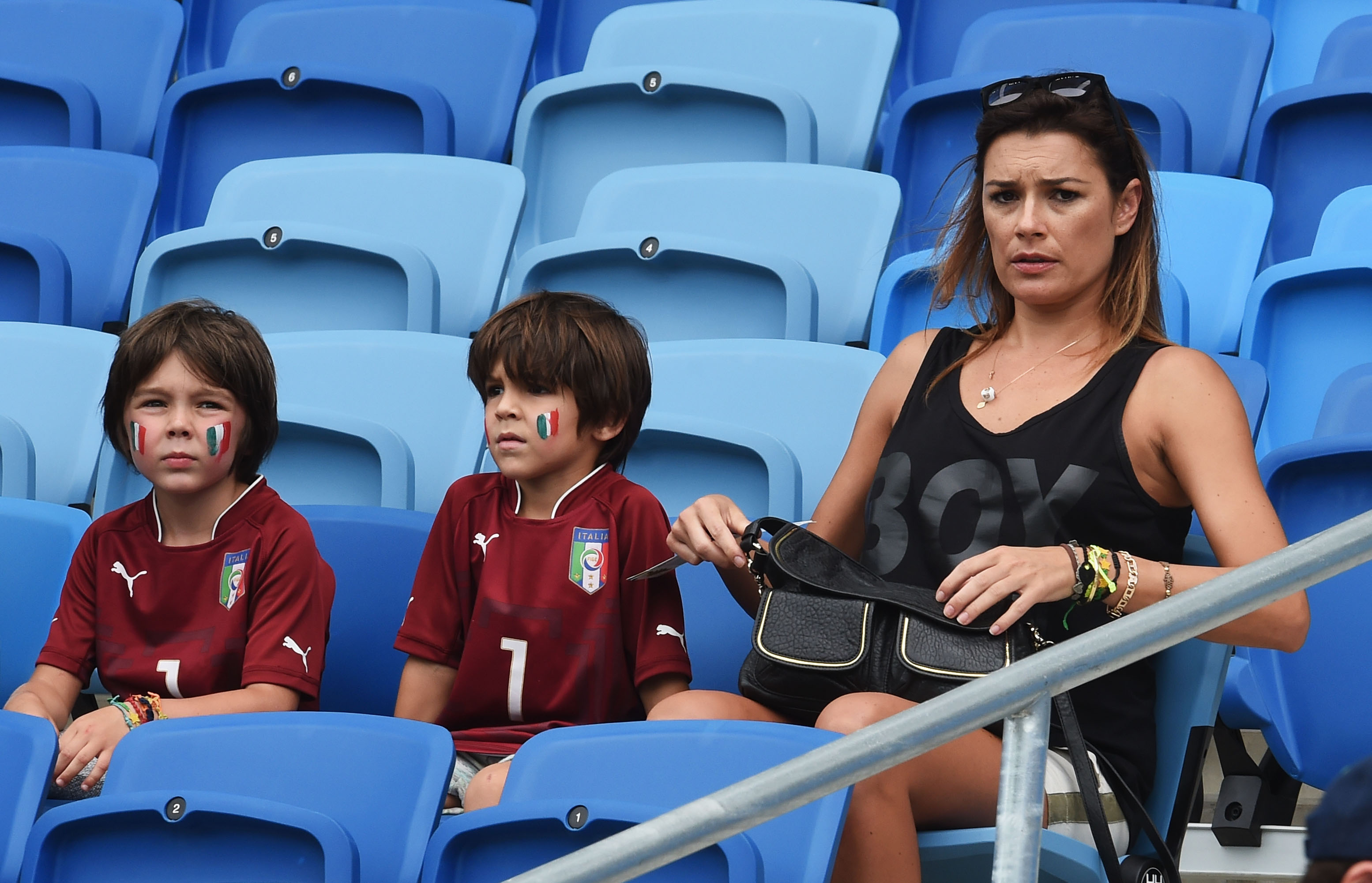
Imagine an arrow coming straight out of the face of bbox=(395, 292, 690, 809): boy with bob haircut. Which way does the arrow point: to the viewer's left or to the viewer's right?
to the viewer's left

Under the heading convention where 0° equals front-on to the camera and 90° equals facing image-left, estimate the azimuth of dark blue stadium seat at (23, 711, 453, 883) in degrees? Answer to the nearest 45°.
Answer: approximately 45°

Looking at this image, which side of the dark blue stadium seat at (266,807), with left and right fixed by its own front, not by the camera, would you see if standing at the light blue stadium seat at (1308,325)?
back

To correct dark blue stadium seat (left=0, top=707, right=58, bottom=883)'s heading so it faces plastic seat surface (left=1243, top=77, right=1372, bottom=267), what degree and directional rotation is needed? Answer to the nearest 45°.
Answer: approximately 135° to its left

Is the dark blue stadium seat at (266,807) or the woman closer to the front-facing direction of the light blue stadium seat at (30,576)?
the dark blue stadium seat

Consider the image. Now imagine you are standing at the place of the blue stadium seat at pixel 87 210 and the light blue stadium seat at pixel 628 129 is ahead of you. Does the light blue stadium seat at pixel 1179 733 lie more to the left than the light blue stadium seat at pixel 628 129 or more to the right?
right

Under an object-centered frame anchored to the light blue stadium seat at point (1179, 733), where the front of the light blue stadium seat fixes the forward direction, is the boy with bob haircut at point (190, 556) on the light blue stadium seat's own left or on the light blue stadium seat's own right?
on the light blue stadium seat's own right

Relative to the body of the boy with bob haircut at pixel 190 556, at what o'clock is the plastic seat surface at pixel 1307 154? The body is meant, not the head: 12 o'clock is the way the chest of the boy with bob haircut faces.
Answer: The plastic seat surface is roughly at 7 o'clock from the boy with bob haircut.

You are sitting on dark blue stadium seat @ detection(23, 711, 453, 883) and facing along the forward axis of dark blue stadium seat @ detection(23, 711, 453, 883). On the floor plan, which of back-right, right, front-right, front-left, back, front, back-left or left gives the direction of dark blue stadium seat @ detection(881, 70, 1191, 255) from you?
back

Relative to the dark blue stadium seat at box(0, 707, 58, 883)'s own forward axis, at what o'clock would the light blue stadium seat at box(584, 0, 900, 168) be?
The light blue stadium seat is roughly at 6 o'clock from the dark blue stadium seat.
